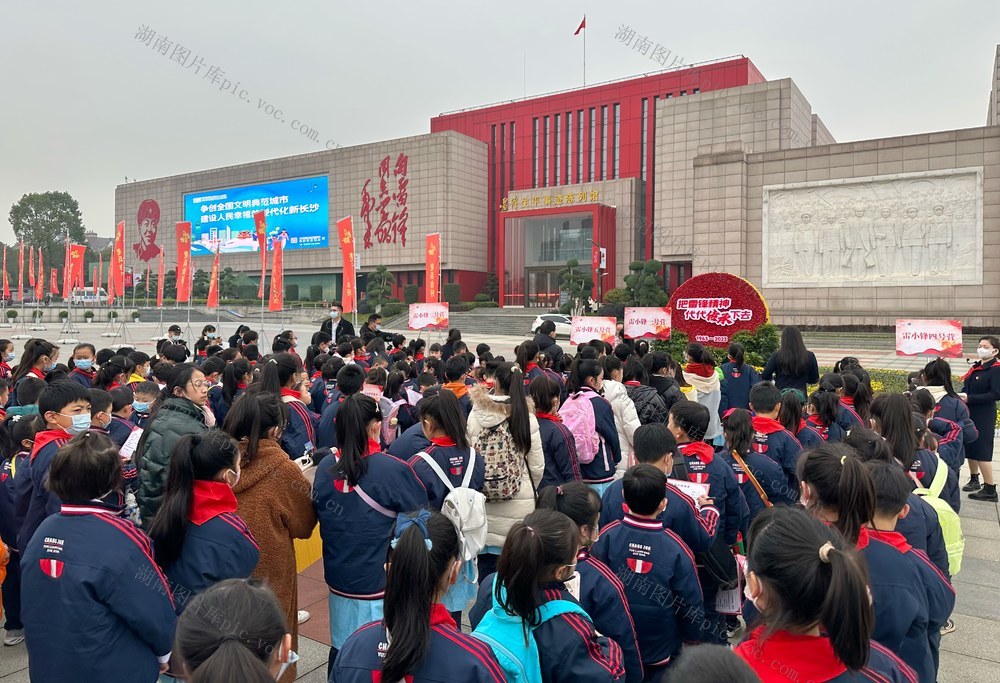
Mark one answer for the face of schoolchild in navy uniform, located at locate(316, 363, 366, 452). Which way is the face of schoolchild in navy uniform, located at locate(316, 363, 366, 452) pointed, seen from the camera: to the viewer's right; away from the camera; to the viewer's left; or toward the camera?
away from the camera

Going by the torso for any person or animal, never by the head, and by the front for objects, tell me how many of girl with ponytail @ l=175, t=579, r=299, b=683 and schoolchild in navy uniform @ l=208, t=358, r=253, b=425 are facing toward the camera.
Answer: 0

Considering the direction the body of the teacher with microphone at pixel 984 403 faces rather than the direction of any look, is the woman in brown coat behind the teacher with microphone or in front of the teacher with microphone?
in front

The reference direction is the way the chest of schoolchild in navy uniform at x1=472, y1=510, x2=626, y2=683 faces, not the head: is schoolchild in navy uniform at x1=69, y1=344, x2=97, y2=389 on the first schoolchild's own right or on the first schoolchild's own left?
on the first schoolchild's own left

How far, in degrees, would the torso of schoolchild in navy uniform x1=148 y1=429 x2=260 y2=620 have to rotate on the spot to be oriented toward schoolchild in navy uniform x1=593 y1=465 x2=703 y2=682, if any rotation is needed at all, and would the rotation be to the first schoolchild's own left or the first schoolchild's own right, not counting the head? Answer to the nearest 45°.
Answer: approximately 45° to the first schoolchild's own right

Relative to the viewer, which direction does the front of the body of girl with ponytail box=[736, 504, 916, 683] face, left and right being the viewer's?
facing away from the viewer and to the left of the viewer

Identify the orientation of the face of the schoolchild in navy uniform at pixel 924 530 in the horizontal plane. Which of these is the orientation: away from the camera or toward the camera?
away from the camera

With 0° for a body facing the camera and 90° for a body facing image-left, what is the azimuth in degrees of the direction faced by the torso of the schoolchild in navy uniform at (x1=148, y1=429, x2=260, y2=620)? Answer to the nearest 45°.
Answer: approximately 225°

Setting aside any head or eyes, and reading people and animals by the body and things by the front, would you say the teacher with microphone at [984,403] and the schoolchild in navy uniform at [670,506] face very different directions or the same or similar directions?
very different directions

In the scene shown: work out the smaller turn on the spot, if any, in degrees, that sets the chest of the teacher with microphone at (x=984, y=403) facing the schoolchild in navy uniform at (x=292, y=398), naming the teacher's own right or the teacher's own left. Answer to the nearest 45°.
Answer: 0° — they already face them

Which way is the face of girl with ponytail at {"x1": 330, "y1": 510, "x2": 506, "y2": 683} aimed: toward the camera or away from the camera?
away from the camera

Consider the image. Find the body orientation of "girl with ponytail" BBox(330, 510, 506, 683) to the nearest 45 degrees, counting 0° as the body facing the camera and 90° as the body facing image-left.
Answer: approximately 225°

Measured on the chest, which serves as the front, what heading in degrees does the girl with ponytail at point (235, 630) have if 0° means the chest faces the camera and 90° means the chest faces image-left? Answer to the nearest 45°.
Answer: approximately 225°

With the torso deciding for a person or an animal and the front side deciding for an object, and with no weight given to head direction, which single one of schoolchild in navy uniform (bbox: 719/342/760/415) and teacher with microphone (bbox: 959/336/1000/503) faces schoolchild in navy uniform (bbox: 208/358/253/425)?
the teacher with microphone

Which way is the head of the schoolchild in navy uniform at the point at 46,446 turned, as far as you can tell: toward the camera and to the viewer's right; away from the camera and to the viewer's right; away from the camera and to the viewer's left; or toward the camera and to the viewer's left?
toward the camera and to the viewer's right
